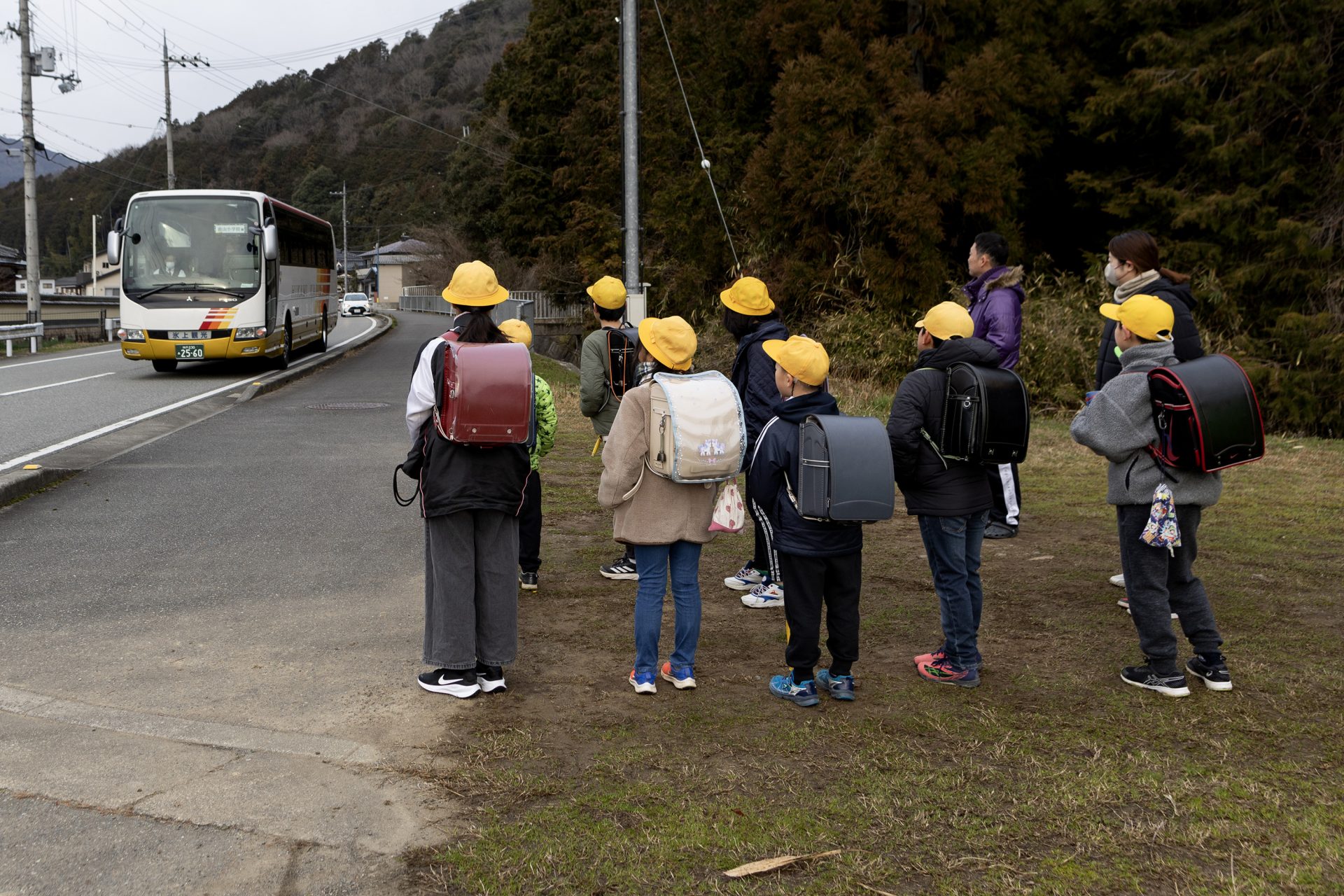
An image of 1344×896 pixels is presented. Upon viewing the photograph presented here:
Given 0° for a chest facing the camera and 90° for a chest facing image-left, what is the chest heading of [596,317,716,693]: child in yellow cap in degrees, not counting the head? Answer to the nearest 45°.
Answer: approximately 135°

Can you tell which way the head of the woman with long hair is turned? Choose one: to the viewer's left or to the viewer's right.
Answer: to the viewer's left

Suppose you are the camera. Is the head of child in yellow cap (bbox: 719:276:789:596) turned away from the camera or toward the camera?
away from the camera

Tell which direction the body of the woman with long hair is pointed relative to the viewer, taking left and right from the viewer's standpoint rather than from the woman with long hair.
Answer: facing to the left of the viewer

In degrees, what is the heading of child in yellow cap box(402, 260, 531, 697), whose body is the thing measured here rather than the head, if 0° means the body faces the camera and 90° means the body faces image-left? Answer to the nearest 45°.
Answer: approximately 135°

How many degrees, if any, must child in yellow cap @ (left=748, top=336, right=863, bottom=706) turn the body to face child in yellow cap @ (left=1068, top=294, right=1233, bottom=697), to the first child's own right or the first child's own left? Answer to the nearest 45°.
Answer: approximately 135° to the first child's own right

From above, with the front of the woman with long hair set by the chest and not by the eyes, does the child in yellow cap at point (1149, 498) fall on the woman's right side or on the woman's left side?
on the woman's left side

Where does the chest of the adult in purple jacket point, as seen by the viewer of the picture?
to the viewer's left
